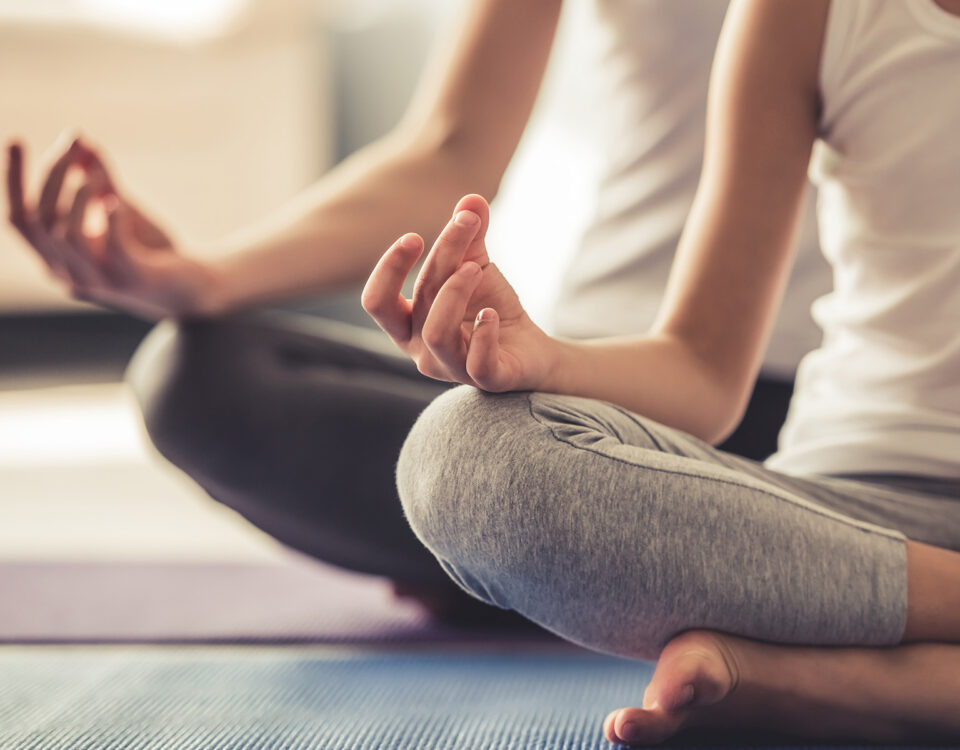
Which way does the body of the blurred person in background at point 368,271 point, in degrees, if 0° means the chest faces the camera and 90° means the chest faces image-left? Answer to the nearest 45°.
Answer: approximately 45°
